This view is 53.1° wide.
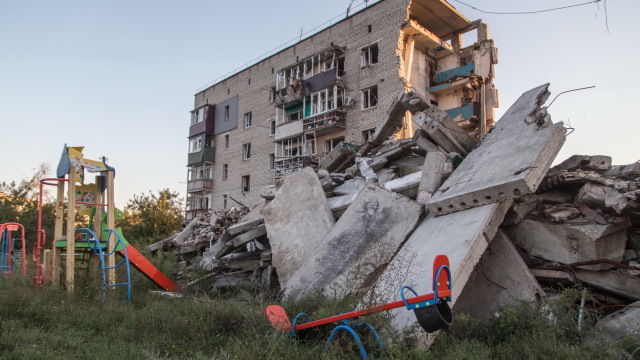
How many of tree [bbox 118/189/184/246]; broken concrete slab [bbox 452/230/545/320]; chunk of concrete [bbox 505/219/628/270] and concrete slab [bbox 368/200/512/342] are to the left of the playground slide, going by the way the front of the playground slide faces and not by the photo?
1

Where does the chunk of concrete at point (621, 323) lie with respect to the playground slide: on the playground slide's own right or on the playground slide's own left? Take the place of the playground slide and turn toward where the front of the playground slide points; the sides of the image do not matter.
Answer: on the playground slide's own right

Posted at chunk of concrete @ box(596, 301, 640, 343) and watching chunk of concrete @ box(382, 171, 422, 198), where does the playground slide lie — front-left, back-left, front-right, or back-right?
front-left

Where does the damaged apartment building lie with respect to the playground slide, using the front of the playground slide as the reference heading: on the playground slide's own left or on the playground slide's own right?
on the playground slide's own left

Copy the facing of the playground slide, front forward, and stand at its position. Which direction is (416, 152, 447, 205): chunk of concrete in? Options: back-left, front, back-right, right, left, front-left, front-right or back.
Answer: front-right

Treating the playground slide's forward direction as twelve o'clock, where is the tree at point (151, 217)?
The tree is roughly at 9 o'clock from the playground slide.

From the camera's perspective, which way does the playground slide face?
to the viewer's right

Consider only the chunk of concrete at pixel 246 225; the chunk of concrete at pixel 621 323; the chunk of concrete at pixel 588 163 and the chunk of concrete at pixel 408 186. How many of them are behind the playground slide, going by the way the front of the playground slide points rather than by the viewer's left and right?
0

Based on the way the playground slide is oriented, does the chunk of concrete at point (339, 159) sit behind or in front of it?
in front

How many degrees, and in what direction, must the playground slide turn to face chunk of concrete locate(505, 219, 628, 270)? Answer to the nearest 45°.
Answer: approximately 45° to its right
